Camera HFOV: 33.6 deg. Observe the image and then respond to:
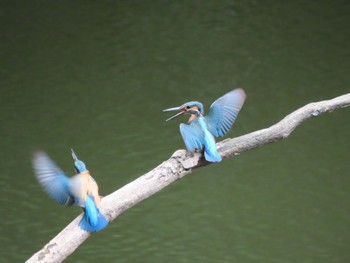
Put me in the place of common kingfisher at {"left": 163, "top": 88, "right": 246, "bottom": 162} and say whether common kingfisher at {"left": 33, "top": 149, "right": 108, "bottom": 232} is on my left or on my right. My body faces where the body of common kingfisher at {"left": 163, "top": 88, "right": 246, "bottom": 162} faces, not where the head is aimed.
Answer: on my left

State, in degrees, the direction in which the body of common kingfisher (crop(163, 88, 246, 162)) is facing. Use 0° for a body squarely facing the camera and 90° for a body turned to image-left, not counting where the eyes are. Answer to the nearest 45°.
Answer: approximately 135°
